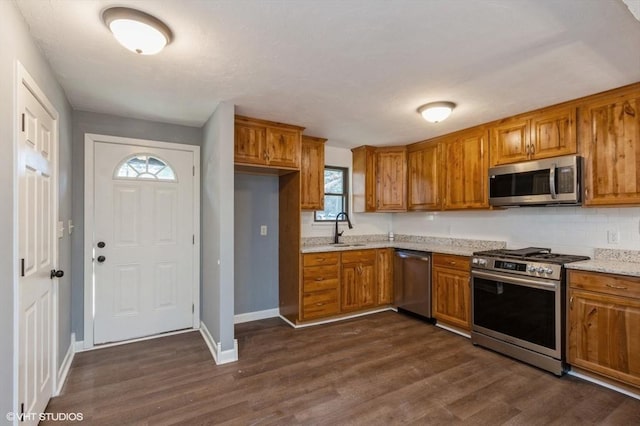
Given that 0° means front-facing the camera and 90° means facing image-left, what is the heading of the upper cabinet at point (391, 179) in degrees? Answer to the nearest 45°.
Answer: approximately 0°

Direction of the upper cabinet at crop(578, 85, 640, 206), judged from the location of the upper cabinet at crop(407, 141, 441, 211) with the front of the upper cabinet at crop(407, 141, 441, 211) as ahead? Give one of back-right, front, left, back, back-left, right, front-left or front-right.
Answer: left

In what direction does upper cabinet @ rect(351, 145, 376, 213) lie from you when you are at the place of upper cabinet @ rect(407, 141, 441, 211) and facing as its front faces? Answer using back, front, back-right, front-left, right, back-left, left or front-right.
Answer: front-right

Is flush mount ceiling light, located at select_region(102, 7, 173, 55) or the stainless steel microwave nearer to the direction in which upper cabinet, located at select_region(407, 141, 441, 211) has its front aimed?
the flush mount ceiling light

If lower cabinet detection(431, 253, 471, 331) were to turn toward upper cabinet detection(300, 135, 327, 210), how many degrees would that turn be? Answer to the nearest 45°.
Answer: approximately 45° to its right

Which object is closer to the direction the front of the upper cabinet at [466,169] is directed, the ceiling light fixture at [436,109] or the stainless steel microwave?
the ceiling light fixture
